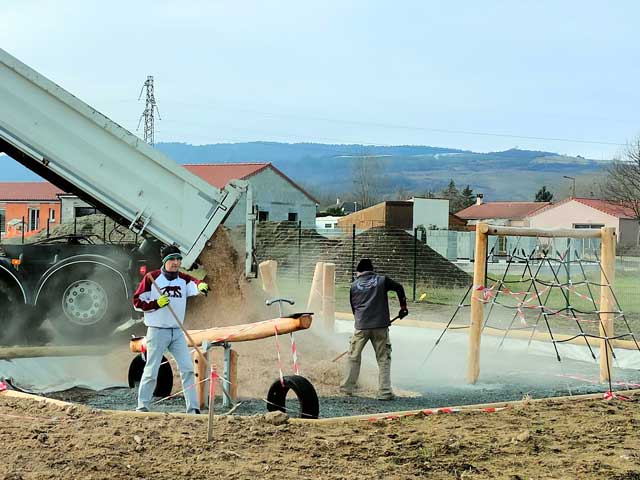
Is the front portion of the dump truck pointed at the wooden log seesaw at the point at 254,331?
no

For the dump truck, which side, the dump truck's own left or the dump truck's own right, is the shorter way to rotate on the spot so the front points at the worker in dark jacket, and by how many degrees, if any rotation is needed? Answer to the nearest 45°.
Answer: approximately 135° to the dump truck's own left

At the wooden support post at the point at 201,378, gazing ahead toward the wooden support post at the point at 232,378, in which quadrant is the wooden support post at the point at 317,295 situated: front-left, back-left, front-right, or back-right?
front-left

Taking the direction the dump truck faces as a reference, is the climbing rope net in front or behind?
behind

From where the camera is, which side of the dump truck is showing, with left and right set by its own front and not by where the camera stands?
left

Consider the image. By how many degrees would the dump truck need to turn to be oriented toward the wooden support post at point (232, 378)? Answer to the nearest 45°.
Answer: approximately 135° to its left

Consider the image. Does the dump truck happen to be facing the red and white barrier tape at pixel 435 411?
no

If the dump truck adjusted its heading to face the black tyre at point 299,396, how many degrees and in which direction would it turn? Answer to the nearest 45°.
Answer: approximately 135° to its left

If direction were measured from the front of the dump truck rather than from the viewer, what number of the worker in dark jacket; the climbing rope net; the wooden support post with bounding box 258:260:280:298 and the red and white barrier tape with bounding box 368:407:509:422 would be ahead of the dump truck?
0

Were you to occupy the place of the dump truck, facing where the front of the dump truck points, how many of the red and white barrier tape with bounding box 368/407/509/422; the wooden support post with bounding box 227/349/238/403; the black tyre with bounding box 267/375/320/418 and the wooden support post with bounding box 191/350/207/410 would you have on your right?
0

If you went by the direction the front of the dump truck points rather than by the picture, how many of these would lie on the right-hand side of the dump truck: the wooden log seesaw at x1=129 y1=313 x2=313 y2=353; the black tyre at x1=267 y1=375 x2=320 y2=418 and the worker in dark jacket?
0

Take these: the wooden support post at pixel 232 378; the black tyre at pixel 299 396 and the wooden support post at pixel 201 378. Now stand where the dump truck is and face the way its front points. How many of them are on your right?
0

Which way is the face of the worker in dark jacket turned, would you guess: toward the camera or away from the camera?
away from the camera

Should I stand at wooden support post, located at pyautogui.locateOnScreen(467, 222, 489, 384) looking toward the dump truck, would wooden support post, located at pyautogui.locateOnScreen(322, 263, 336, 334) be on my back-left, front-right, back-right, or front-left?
front-right

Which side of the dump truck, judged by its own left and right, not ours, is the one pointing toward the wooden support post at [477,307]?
back

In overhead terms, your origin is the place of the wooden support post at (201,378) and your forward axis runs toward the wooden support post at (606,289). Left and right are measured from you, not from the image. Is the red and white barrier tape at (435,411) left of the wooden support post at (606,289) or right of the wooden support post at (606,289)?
right

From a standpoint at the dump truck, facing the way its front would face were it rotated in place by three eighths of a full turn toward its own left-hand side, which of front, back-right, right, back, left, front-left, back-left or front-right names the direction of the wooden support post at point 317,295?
left

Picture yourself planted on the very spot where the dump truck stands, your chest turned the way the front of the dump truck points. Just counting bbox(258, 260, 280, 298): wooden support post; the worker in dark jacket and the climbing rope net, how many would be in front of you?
0

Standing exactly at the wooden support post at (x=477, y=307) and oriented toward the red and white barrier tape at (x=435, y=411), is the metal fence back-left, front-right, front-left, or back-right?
back-right

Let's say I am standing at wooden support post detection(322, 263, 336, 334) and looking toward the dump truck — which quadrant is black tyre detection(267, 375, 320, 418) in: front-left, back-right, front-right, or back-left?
front-left
